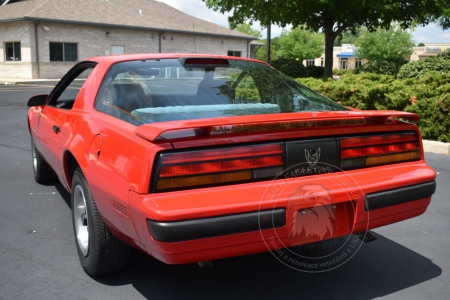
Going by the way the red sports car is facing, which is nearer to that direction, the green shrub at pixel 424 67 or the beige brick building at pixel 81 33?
the beige brick building

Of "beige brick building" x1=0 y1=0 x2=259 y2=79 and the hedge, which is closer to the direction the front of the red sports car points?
the beige brick building

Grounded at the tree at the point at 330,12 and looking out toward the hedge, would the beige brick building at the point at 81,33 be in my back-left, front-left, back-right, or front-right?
back-right

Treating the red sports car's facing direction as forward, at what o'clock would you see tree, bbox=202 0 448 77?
The tree is roughly at 2 o'clock from the red sports car.

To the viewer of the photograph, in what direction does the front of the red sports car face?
facing away from the viewer and to the left of the viewer

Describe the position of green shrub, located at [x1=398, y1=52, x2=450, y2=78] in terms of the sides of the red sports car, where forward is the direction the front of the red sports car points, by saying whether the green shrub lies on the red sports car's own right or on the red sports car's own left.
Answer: on the red sports car's own right

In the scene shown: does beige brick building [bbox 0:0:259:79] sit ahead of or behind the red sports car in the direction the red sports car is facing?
ahead
